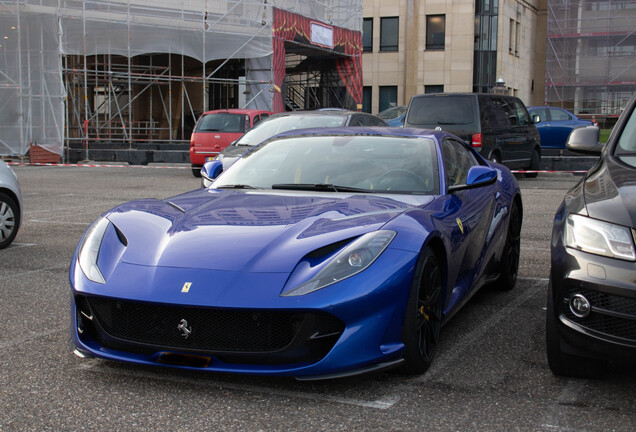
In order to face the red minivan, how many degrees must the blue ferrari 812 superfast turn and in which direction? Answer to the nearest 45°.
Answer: approximately 135° to its right

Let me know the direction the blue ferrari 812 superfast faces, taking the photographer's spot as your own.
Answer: facing the viewer and to the left of the viewer

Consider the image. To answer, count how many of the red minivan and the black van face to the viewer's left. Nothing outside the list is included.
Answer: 0

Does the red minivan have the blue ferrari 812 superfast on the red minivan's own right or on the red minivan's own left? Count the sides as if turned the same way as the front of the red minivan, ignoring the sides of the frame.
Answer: on the red minivan's own right

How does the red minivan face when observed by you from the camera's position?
facing away from the viewer and to the right of the viewer

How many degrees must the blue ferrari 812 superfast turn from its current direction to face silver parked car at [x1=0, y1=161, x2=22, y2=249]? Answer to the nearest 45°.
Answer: approximately 90° to its right

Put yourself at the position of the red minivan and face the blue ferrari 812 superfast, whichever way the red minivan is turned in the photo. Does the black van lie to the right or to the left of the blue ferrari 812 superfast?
left

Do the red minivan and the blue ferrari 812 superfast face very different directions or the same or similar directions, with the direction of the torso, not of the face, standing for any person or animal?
very different directions

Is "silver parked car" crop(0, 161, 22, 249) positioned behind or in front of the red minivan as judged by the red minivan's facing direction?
behind
